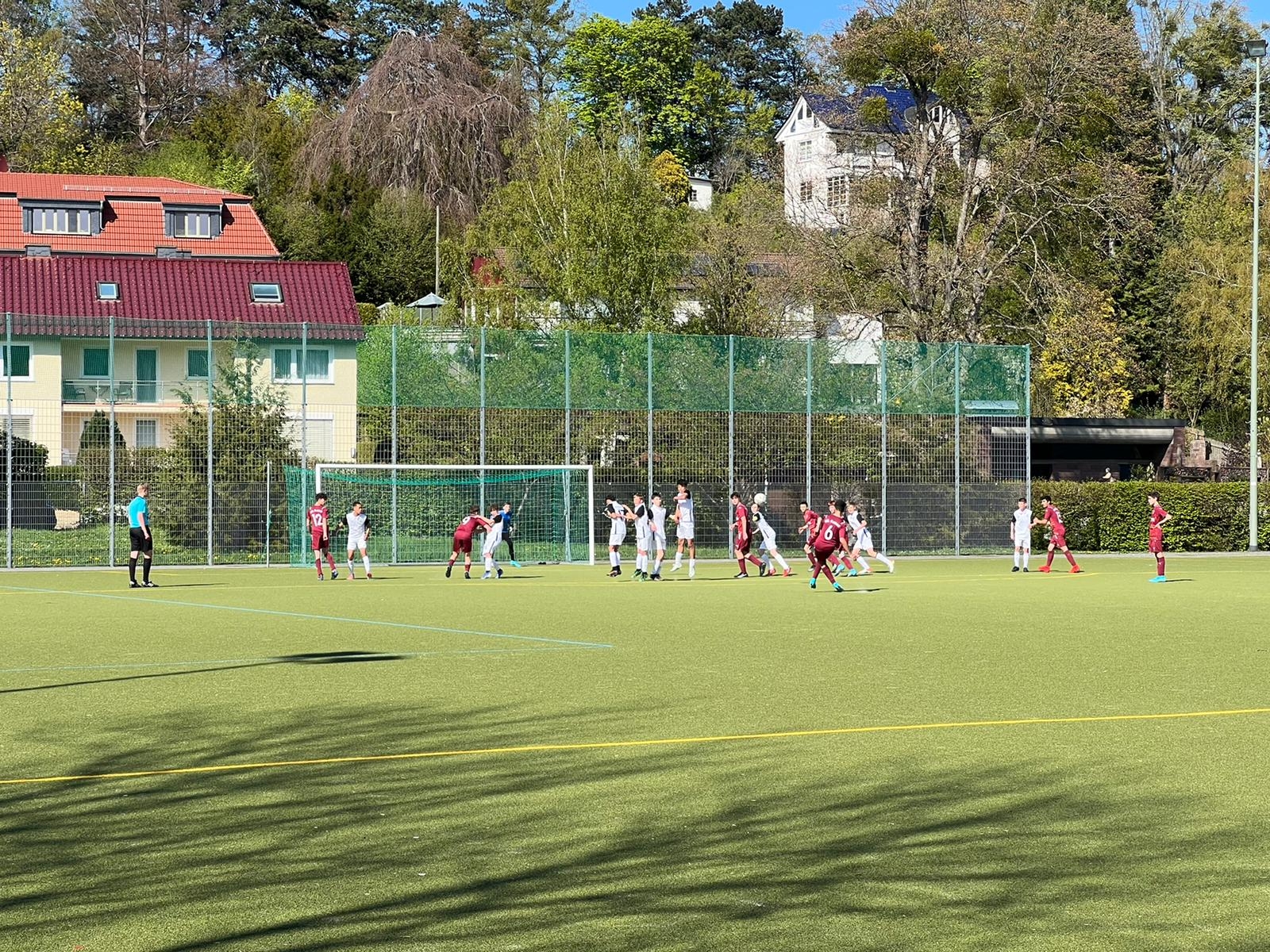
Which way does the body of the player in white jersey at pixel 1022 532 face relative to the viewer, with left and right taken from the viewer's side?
facing the viewer

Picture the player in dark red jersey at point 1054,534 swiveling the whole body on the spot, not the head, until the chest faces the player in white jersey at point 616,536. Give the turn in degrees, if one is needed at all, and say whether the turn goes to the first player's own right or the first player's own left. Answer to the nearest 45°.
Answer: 0° — they already face them

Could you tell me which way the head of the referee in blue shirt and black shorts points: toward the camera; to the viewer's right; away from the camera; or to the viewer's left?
to the viewer's right

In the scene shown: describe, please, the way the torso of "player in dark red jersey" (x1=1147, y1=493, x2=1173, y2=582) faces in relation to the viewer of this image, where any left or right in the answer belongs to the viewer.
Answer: facing to the left of the viewer

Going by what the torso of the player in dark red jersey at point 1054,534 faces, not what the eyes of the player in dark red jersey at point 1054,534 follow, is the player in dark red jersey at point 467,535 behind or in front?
in front

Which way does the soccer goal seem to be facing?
toward the camera

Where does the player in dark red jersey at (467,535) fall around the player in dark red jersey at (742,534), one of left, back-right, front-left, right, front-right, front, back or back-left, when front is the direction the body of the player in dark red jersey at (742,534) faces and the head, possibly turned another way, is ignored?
front

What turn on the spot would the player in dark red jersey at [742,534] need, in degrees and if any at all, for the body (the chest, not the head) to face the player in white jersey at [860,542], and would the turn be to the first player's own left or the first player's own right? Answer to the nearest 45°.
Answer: approximately 135° to the first player's own right

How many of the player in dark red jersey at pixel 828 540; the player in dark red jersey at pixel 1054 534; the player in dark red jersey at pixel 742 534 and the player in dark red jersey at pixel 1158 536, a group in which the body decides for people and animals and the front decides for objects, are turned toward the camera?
0

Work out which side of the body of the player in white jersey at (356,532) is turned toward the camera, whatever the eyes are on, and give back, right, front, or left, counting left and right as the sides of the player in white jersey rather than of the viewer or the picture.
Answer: front

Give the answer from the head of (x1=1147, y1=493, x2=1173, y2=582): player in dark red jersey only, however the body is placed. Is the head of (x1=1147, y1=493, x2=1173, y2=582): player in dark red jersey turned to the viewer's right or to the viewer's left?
to the viewer's left

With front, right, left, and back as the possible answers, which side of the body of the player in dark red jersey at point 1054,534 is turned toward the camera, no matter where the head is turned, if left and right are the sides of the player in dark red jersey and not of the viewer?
left

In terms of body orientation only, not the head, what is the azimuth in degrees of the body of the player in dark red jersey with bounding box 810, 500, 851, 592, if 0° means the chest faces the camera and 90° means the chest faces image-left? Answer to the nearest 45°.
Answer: approximately 135°

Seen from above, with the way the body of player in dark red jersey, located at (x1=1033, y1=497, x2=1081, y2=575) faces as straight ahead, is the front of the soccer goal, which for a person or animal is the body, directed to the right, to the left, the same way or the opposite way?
to the left

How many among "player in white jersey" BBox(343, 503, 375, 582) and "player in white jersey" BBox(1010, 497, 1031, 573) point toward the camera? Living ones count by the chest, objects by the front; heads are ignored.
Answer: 2
